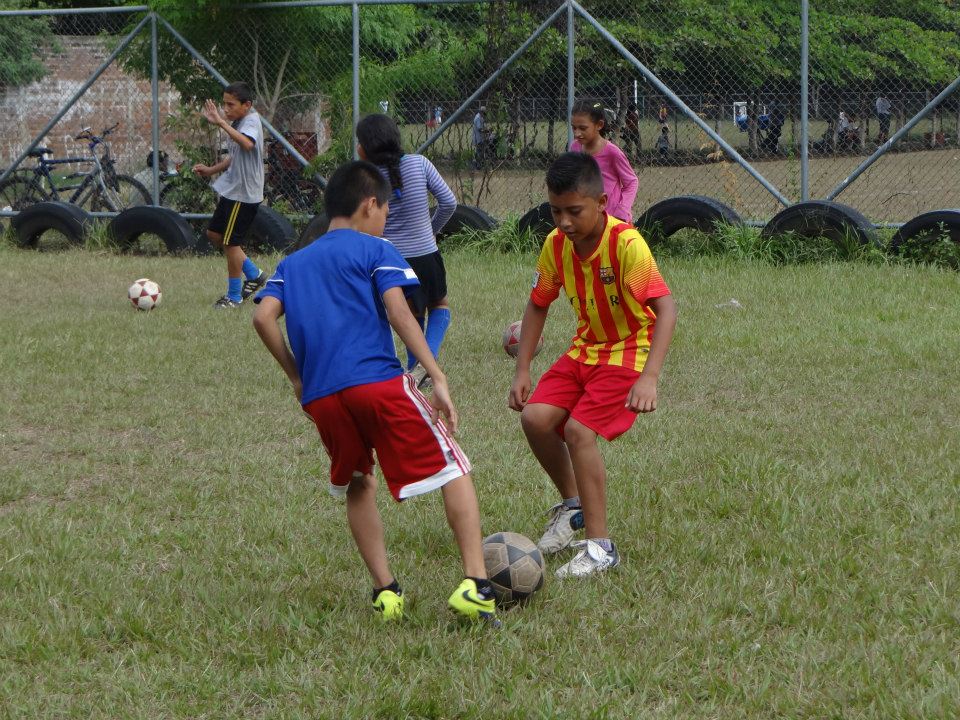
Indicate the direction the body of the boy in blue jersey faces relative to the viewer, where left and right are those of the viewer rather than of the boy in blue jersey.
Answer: facing away from the viewer and to the right of the viewer

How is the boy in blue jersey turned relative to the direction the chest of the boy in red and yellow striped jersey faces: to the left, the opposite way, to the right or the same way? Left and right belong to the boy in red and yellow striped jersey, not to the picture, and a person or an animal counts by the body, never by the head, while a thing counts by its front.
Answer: the opposite way

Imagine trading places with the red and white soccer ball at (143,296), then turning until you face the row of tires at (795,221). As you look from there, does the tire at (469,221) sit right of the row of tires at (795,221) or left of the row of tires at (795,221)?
left

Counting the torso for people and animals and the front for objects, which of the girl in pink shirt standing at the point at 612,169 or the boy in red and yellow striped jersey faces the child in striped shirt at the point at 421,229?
the girl in pink shirt standing

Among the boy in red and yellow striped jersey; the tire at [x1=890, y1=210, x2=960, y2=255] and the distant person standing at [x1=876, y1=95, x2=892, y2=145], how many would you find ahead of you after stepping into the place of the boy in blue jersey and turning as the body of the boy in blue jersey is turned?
3

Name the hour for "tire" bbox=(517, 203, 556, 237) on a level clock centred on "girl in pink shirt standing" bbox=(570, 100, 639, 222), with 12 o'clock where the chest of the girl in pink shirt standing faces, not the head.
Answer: The tire is roughly at 4 o'clock from the girl in pink shirt standing.

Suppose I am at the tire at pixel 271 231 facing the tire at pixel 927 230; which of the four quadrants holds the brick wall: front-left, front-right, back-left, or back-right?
back-left

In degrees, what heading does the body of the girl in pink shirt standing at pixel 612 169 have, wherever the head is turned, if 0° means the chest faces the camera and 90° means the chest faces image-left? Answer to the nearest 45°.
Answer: approximately 45°

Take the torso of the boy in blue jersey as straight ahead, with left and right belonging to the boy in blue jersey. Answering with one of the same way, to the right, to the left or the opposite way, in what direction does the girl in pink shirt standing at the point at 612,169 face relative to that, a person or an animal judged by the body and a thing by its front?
the opposite way

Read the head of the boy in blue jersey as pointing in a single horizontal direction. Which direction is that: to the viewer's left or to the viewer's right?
to the viewer's right

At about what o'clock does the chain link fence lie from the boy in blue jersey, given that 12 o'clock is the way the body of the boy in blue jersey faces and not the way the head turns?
The chain link fence is roughly at 11 o'clock from the boy in blue jersey.

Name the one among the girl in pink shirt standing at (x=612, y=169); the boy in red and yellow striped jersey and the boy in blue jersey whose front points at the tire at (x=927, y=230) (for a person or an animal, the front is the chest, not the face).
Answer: the boy in blue jersey
